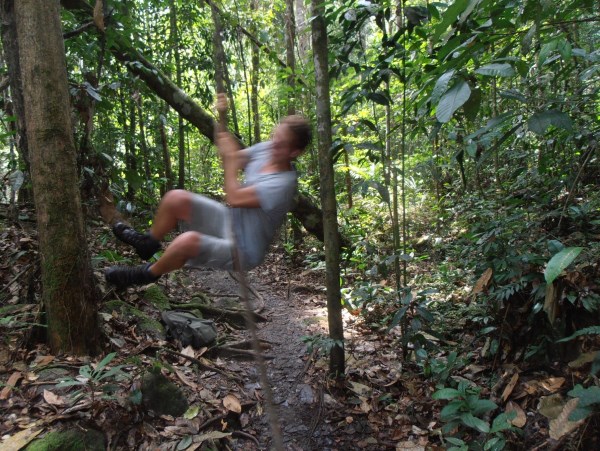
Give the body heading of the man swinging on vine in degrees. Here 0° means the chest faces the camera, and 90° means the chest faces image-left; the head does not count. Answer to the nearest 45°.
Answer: approximately 90°

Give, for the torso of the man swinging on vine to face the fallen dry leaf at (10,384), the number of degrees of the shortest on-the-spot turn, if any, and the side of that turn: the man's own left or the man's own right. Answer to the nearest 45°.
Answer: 0° — they already face it

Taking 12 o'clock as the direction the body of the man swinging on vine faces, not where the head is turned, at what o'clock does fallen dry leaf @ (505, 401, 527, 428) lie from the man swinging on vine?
The fallen dry leaf is roughly at 7 o'clock from the man swinging on vine.

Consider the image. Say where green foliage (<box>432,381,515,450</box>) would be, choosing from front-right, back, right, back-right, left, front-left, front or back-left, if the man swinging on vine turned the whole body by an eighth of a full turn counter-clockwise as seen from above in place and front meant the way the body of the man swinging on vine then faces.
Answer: left

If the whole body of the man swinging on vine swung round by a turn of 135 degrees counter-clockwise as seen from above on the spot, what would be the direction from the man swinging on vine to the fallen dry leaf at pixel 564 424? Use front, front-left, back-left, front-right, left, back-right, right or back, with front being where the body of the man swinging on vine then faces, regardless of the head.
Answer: front

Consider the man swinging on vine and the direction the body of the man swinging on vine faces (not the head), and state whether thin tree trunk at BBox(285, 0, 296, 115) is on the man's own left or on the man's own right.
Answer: on the man's own right

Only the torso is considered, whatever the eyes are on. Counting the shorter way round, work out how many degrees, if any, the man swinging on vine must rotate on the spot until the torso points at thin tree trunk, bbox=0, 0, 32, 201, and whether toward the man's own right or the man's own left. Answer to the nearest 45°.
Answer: approximately 45° to the man's own right

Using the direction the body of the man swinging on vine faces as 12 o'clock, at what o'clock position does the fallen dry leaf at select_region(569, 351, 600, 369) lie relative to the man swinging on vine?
The fallen dry leaf is roughly at 7 o'clock from the man swinging on vine.

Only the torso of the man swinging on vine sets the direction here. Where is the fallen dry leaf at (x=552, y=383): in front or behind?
behind
